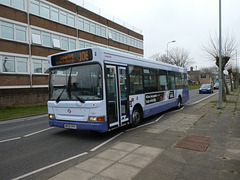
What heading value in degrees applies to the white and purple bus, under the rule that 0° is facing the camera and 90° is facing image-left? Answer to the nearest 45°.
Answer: approximately 45°

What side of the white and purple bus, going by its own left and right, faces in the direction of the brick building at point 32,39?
right
